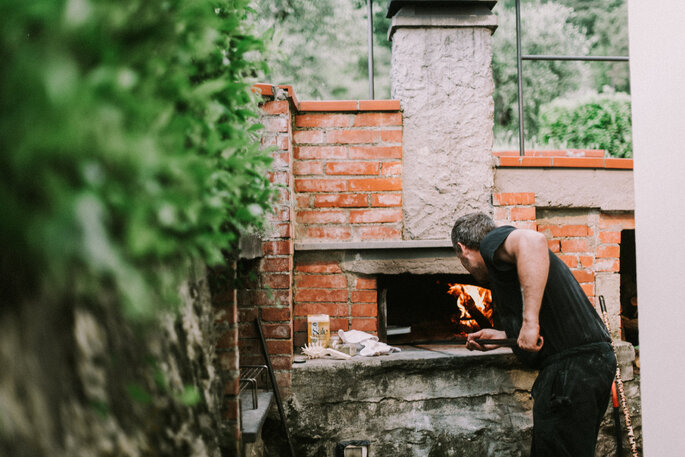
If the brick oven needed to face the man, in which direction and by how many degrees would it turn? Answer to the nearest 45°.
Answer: approximately 45° to its left

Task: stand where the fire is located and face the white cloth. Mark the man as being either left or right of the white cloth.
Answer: left

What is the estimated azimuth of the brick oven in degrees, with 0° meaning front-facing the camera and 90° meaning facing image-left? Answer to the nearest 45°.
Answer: approximately 0°

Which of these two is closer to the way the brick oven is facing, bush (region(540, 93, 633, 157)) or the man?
the man

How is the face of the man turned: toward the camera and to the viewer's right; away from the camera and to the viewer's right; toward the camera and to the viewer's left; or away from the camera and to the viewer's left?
away from the camera and to the viewer's left
